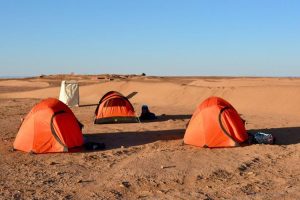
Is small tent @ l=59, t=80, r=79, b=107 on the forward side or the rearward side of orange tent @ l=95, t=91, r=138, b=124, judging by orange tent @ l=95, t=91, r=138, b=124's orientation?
on the rearward side

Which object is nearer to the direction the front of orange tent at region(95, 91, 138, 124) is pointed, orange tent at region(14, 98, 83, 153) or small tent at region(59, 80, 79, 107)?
the orange tent

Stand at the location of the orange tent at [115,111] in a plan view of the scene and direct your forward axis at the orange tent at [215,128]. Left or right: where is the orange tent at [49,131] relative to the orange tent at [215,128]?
right

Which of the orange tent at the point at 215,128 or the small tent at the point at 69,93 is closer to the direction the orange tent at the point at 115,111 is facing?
the orange tent

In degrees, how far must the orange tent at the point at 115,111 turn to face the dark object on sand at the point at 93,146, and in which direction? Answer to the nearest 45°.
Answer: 0° — it already faces it

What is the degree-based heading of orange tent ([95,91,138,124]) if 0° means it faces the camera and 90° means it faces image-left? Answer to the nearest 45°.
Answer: approximately 0°

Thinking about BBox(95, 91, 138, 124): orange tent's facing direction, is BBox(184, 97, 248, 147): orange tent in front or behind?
in front

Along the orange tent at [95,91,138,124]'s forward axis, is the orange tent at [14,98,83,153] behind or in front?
in front
